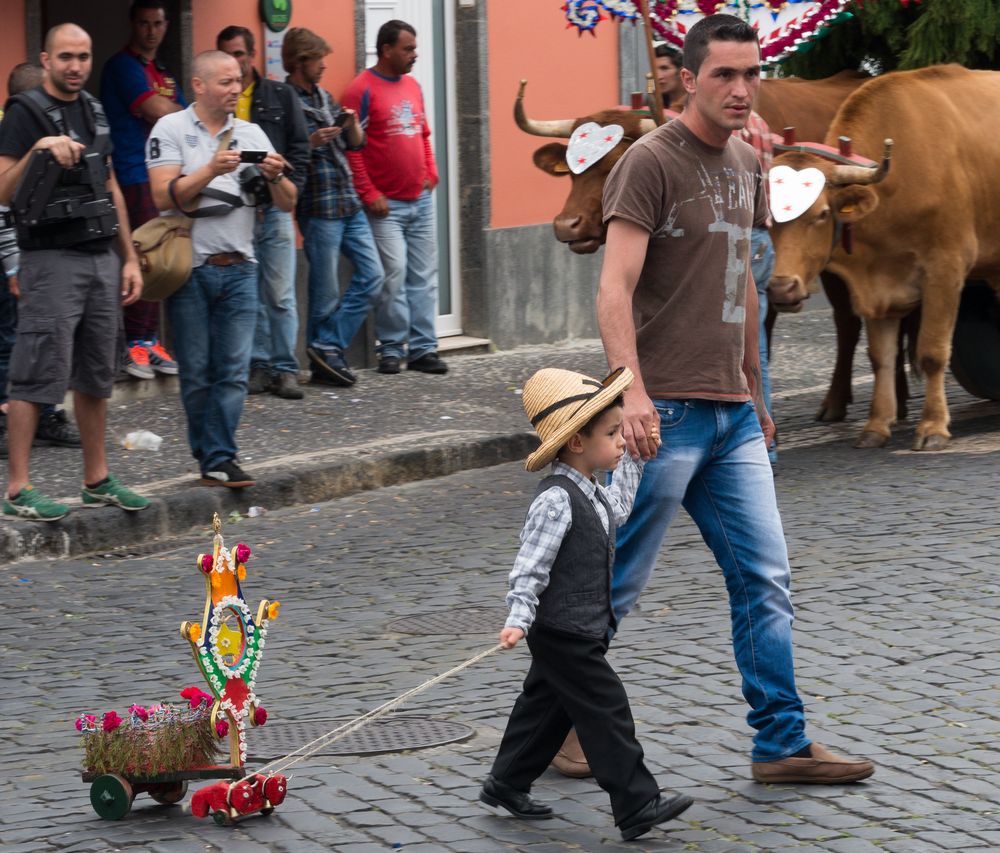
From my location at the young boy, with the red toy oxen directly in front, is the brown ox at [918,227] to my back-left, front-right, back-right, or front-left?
back-right

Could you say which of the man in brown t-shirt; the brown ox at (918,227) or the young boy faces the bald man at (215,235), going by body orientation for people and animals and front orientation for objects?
the brown ox

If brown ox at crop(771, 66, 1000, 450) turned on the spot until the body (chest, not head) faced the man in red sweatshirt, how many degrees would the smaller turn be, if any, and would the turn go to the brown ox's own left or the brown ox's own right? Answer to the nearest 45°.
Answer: approximately 45° to the brown ox's own right

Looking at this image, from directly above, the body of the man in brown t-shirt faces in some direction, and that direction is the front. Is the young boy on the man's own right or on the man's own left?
on the man's own right

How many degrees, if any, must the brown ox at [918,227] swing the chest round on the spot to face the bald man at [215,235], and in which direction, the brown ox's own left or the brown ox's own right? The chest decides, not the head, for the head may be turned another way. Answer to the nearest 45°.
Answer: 0° — it already faces them

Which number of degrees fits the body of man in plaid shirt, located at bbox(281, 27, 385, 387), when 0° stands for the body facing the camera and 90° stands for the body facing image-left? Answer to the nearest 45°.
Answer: approximately 315°

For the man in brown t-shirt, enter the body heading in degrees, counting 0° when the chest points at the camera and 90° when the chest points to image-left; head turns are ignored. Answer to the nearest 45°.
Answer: approximately 315°
